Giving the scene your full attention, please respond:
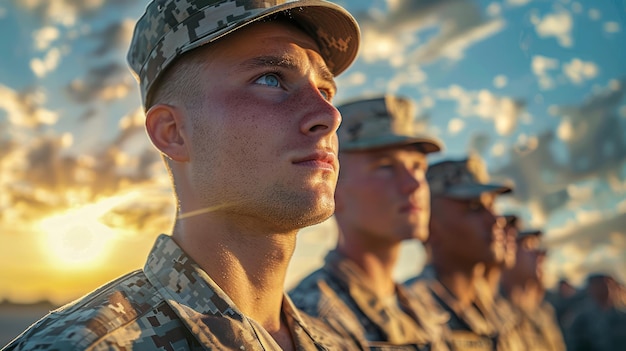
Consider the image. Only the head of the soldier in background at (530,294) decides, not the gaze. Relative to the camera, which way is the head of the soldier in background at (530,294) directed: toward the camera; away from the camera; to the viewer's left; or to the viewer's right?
to the viewer's right

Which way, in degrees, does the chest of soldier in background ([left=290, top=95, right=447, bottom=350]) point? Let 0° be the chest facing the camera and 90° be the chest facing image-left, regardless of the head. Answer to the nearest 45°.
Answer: approximately 315°

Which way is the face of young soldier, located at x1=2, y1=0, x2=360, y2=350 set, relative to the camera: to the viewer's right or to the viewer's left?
to the viewer's right

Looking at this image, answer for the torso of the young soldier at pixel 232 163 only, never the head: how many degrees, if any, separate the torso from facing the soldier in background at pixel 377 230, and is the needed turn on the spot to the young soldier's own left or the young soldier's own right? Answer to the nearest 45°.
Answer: approximately 90° to the young soldier's own left

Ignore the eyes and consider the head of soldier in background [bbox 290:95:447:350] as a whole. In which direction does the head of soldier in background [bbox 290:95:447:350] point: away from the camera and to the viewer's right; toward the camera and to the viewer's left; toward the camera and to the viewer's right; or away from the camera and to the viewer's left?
toward the camera and to the viewer's right
